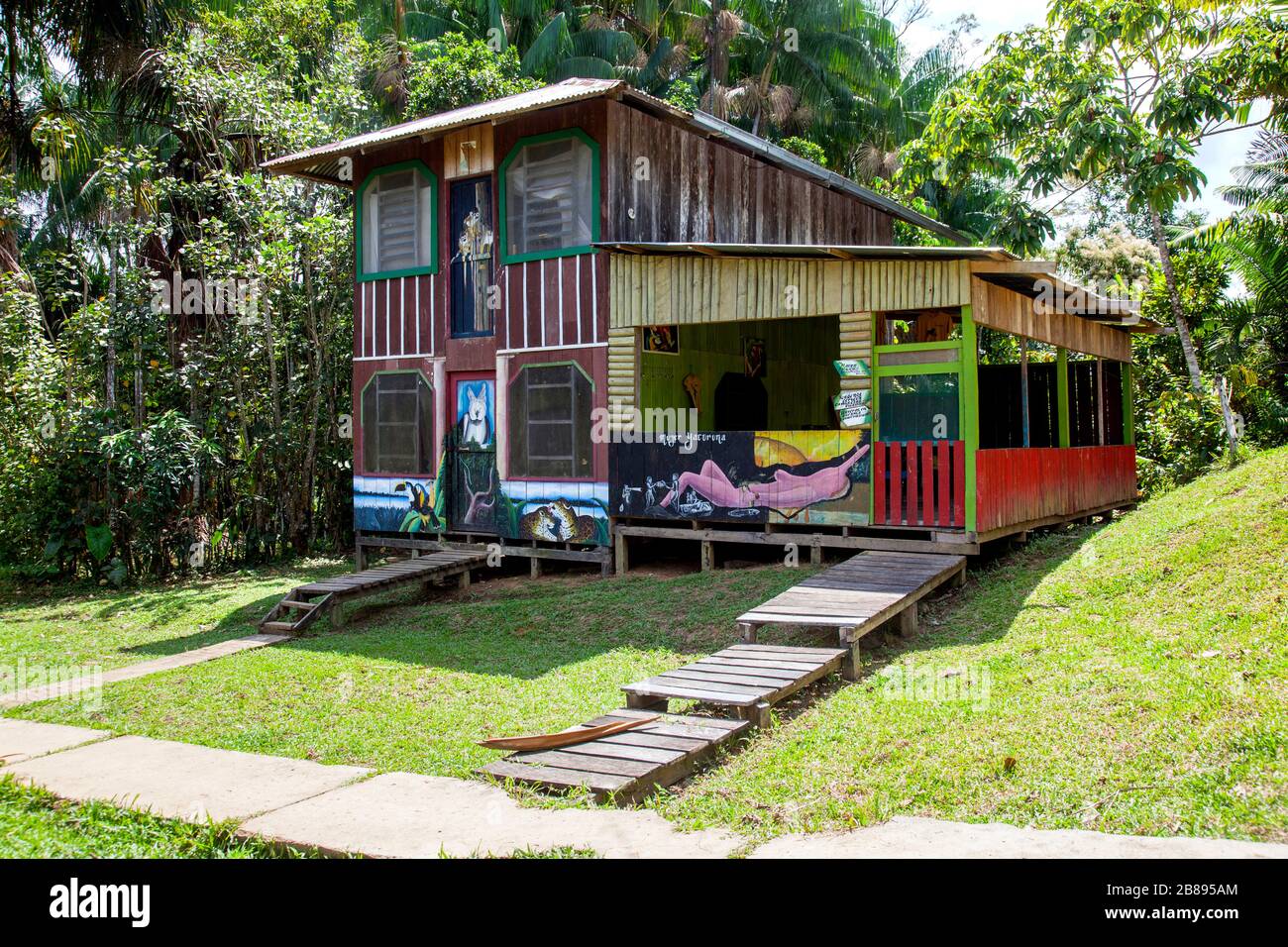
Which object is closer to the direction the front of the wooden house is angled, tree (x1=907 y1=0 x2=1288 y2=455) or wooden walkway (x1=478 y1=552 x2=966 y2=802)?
the wooden walkway

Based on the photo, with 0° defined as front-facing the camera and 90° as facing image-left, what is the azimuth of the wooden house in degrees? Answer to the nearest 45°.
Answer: approximately 45°

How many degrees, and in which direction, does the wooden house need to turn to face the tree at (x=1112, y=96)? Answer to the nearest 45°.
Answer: approximately 135° to its left

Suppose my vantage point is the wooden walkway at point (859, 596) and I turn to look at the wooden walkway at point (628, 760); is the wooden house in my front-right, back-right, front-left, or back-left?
back-right

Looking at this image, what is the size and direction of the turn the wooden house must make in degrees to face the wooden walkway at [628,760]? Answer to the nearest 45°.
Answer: approximately 45° to its left
